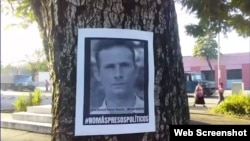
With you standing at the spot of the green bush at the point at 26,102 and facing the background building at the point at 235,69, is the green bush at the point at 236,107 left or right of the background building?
right

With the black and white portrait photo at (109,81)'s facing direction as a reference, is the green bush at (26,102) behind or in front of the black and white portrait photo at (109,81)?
behind

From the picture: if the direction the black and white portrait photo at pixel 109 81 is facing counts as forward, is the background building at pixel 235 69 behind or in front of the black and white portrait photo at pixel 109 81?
behind

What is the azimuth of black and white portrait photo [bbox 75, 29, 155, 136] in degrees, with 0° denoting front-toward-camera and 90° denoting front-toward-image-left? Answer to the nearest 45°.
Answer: approximately 0°

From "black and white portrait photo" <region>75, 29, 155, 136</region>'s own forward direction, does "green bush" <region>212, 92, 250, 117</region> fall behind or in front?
behind
